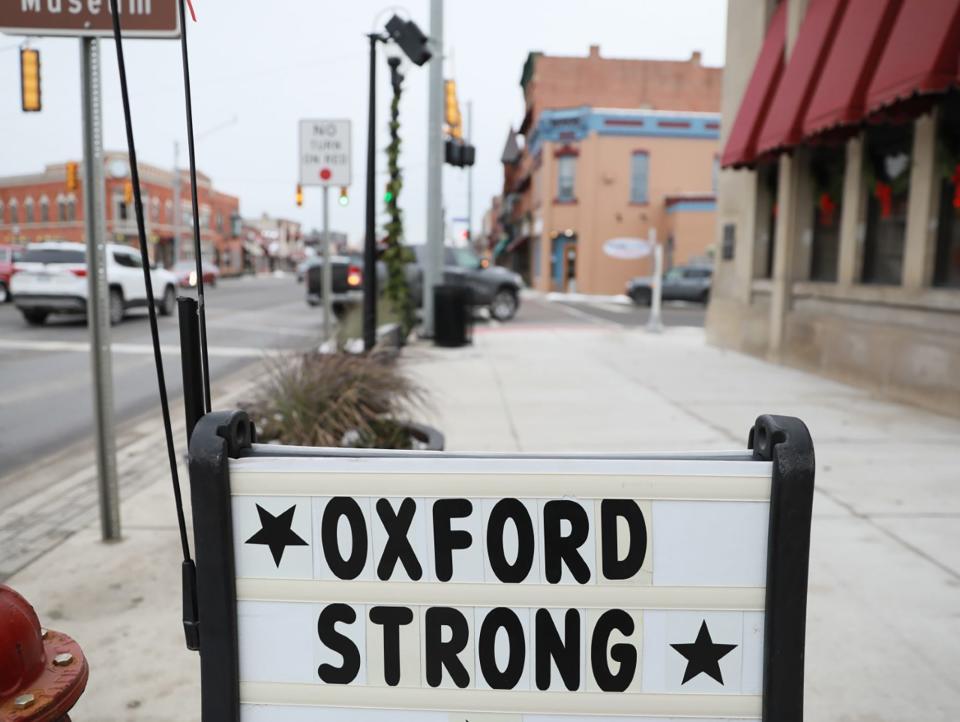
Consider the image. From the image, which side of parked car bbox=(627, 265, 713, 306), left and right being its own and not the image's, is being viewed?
left

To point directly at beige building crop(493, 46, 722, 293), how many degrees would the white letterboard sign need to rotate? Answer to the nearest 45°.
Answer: approximately 180°

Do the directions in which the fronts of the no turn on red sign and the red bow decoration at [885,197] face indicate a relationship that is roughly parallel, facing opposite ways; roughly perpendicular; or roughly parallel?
roughly perpendicular

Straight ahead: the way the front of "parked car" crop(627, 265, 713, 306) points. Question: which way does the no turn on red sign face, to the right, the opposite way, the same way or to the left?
to the left

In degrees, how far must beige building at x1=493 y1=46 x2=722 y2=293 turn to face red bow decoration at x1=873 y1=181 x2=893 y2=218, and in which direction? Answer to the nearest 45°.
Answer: approximately 45° to its left

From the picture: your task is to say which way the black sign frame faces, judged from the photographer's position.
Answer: facing the viewer

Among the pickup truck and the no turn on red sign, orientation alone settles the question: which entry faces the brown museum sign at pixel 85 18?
the no turn on red sign

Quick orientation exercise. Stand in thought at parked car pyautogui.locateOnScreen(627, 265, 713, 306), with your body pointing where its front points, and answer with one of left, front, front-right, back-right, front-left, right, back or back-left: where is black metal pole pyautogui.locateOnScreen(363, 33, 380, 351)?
left

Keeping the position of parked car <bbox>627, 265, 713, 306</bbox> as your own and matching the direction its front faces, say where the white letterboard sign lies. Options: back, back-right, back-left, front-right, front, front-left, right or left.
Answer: left

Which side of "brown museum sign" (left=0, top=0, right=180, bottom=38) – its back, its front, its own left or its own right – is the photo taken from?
front

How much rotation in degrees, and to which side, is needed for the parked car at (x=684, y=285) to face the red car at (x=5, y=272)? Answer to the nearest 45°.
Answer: approximately 45° to its left

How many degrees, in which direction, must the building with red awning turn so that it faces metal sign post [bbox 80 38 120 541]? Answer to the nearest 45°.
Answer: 0° — it already faces it

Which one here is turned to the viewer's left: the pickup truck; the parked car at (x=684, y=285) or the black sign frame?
the parked car
